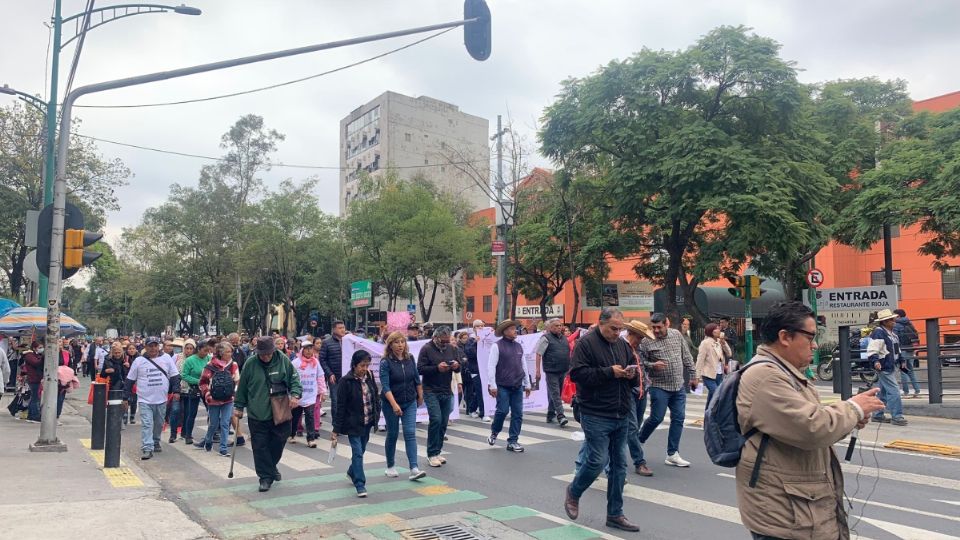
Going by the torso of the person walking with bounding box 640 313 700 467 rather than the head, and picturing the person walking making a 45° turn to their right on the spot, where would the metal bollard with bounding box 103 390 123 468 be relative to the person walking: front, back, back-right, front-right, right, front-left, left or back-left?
right

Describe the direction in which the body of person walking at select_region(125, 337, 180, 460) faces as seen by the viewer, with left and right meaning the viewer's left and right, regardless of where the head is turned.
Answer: facing the viewer

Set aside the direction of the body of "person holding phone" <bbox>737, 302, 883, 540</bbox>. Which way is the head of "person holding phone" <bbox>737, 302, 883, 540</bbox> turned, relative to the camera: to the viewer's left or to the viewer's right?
to the viewer's right

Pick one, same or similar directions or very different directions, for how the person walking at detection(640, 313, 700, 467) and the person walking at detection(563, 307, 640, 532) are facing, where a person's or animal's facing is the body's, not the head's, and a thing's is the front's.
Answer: same or similar directions

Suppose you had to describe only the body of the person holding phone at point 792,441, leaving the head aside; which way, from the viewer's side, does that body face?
to the viewer's right

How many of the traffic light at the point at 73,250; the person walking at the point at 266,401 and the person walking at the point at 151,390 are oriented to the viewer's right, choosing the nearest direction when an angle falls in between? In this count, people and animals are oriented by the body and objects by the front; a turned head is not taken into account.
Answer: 1

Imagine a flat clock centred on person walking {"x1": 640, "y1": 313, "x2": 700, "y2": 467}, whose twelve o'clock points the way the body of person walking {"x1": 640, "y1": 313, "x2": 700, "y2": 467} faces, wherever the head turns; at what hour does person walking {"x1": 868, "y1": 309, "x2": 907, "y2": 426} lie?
person walking {"x1": 868, "y1": 309, "x2": 907, "y2": 426} is roughly at 9 o'clock from person walking {"x1": 640, "y1": 313, "x2": 700, "y2": 467}.

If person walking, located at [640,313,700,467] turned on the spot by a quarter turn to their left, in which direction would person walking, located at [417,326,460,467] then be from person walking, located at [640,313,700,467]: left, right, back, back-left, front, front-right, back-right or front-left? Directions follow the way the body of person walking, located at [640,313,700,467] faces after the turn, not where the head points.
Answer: back-left

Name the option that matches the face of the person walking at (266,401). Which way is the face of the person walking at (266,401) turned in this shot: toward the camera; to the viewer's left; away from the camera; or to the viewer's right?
toward the camera

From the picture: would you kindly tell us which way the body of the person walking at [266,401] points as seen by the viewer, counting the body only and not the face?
toward the camera

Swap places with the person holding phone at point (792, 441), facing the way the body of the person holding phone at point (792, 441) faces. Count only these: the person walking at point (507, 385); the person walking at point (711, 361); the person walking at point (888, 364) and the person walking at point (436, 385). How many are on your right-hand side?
0

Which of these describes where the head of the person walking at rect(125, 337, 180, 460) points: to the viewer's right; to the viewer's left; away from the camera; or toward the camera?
toward the camera

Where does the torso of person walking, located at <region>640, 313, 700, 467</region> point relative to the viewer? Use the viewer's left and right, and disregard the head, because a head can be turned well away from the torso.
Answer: facing the viewer and to the right of the viewer

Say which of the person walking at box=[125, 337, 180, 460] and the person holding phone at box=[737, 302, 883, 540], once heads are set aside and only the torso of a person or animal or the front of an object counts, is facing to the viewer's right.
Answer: the person holding phone at box=[737, 302, 883, 540]

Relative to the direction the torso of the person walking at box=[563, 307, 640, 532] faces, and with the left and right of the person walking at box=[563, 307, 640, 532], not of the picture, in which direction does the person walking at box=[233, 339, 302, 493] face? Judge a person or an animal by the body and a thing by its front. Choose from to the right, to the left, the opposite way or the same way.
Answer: the same way
